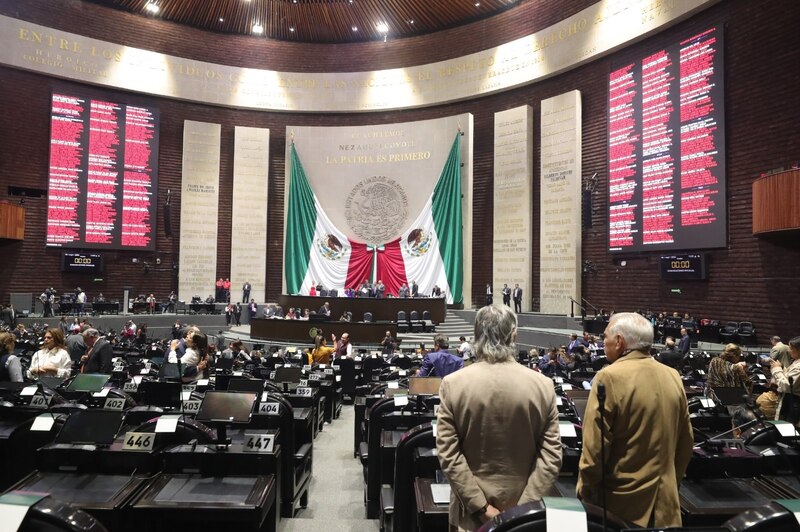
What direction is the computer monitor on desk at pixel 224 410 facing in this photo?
toward the camera

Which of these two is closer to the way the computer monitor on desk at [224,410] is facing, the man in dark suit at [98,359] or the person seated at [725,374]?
the person seated

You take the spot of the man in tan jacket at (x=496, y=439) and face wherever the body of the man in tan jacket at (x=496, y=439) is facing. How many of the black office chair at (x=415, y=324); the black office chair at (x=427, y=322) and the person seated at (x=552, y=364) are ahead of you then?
3

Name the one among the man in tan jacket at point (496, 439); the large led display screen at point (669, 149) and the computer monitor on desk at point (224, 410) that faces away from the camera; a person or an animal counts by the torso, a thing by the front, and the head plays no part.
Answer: the man in tan jacket

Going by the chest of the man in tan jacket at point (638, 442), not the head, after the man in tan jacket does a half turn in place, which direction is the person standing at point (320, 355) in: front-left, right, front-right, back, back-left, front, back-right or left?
back

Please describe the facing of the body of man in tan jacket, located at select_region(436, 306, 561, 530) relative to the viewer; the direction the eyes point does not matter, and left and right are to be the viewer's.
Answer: facing away from the viewer

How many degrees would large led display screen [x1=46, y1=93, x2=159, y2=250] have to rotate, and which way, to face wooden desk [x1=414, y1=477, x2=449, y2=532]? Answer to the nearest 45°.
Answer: approximately 45° to its right

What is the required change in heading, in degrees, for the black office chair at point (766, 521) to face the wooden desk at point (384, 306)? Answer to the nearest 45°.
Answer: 0° — it already faces it

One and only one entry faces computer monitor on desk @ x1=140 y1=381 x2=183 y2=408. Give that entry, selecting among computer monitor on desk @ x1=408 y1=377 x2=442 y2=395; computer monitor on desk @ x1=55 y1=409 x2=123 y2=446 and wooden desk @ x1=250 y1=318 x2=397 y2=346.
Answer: the wooden desk

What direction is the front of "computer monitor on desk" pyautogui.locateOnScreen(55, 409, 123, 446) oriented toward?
toward the camera

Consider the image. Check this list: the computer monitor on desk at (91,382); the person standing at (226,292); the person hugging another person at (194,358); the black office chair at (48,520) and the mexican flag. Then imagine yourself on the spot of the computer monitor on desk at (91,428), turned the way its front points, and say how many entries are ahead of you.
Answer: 1

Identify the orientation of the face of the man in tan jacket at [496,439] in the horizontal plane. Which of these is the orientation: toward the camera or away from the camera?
away from the camera

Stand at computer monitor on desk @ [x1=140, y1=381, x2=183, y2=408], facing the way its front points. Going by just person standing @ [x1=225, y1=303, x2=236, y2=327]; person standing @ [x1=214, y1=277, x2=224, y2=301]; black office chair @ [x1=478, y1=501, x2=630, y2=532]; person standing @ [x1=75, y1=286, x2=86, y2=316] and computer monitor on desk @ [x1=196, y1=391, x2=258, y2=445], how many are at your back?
3

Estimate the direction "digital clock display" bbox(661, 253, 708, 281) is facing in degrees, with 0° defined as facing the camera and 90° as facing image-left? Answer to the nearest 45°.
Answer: approximately 45°
